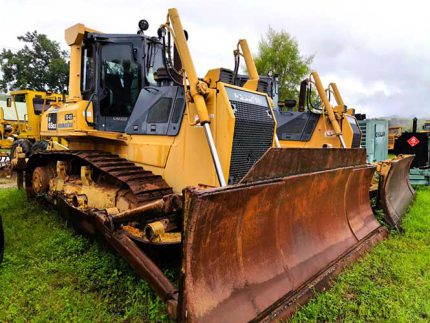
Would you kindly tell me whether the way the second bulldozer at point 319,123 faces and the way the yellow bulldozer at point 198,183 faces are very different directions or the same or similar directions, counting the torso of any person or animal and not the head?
same or similar directions

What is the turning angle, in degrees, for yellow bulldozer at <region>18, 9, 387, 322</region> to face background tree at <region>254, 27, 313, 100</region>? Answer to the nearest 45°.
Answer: approximately 135° to its left

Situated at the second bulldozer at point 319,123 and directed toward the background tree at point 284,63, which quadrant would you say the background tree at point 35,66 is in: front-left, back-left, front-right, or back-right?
front-left

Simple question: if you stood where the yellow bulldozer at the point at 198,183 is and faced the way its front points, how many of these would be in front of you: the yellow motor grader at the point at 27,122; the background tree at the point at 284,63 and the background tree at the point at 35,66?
0

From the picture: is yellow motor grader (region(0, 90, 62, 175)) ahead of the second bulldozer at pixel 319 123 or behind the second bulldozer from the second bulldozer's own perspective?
behind

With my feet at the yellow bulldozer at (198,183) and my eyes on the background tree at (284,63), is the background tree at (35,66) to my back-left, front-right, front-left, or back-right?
front-left

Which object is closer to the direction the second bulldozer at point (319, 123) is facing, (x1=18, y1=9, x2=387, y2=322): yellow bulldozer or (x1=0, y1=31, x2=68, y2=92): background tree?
the yellow bulldozer

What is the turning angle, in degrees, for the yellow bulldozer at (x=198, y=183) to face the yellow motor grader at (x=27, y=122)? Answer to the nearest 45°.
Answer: approximately 180°

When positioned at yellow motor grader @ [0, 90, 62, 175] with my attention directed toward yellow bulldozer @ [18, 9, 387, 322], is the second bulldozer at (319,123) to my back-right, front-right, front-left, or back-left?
front-left

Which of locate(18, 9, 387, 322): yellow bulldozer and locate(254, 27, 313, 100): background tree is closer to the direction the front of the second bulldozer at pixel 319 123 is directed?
the yellow bulldozer

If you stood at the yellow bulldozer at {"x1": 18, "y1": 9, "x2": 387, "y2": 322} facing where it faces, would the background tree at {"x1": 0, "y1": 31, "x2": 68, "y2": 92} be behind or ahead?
behind

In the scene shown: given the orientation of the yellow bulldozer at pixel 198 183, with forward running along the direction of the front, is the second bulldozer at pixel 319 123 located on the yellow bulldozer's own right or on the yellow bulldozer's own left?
on the yellow bulldozer's own left

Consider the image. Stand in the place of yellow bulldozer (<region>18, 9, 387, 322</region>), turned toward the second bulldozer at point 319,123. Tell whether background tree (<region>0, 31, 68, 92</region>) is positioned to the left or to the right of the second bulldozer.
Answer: left

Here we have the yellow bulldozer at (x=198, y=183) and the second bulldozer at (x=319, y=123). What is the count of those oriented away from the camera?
0

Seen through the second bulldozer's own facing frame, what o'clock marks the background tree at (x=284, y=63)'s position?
The background tree is roughly at 7 o'clock from the second bulldozer.

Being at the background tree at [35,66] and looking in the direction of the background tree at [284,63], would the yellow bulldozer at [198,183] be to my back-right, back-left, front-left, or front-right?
front-right

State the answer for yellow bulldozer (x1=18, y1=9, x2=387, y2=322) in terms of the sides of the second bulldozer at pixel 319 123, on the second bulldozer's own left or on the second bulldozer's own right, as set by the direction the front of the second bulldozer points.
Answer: on the second bulldozer's own right

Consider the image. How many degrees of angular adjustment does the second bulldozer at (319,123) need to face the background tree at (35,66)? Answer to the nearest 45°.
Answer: approximately 180°
